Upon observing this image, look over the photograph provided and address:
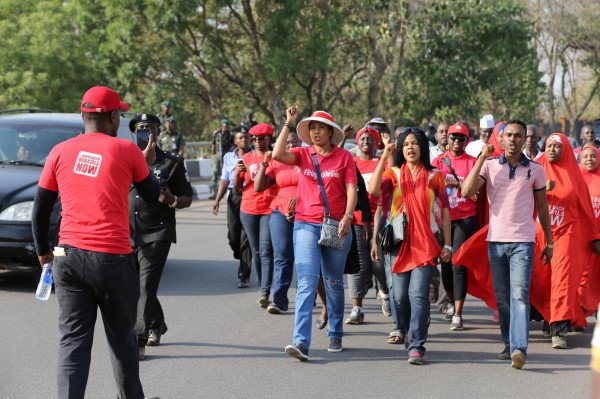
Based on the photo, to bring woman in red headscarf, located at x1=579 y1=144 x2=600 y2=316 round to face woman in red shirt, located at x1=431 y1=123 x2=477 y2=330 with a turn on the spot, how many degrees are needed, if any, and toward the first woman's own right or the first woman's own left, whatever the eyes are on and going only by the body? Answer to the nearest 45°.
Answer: approximately 90° to the first woman's own right

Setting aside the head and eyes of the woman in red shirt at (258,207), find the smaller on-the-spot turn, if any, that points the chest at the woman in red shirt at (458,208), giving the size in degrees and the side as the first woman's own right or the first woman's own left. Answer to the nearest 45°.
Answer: approximately 45° to the first woman's own left

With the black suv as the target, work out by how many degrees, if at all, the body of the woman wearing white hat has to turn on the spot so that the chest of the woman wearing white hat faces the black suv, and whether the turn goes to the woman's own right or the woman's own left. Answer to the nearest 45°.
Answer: approximately 135° to the woman's own right

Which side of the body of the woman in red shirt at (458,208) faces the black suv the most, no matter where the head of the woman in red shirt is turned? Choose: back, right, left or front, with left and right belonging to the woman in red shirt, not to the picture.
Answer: right

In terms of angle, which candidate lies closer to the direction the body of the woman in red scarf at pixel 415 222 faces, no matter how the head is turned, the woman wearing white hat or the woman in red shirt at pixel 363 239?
the woman wearing white hat

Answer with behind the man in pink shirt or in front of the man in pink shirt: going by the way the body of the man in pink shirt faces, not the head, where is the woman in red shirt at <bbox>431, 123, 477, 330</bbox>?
behind

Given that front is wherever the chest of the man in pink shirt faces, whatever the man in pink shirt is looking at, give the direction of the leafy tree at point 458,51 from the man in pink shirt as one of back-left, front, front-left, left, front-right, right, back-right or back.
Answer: back

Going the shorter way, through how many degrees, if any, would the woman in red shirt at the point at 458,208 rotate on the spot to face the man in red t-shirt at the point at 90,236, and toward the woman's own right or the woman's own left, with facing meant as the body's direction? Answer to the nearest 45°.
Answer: approximately 45° to the woman's own right

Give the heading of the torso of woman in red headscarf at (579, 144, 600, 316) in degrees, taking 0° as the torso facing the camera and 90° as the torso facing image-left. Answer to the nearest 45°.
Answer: approximately 0°
